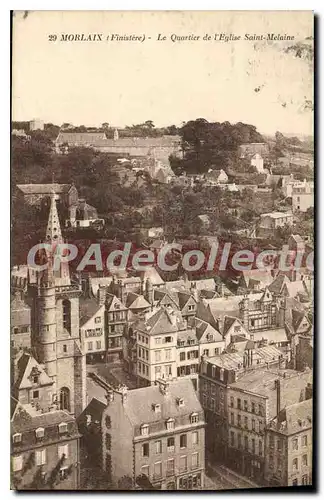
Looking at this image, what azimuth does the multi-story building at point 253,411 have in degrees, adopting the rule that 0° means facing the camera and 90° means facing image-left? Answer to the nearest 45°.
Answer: approximately 45°

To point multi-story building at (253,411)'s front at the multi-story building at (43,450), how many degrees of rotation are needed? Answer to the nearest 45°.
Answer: approximately 45° to its right
